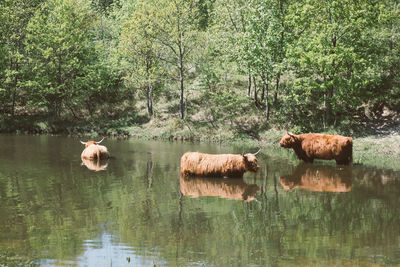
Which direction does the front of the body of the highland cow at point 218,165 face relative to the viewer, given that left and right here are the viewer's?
facing to the right of the viewer

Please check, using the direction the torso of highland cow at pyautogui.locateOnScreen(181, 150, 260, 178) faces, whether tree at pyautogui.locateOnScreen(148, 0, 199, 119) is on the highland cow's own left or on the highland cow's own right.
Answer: on the highland cow's own left

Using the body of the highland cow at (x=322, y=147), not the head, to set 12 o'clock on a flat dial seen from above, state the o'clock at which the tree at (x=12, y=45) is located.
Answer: The tree is roughly at 1 o'clock from the highland cow.

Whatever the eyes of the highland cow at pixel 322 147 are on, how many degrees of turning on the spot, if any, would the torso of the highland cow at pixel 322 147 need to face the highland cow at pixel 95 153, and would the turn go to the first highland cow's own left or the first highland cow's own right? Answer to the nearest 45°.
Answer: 0° — it already faces it

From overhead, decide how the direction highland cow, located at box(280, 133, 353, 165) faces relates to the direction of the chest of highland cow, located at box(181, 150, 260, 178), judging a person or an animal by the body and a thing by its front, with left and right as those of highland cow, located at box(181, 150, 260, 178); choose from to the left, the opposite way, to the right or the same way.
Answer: the opposite way

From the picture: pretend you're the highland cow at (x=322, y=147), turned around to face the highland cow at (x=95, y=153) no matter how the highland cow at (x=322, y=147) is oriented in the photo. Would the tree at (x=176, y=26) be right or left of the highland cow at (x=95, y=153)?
right

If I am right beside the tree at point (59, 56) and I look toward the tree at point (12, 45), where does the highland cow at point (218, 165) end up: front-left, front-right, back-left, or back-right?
back-left

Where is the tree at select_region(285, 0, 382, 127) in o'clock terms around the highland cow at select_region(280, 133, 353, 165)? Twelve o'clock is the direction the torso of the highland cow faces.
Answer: The tree is roughly at 3 o'clock from the highland cow.

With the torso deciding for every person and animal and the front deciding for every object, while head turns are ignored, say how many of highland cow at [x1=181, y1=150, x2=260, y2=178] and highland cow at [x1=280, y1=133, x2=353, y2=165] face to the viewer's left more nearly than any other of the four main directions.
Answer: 1

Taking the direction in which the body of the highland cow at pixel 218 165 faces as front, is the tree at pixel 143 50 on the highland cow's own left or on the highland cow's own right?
on the highland cow's own left

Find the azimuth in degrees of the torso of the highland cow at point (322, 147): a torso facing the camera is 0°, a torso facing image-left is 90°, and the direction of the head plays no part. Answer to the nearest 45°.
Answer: approximately 90°

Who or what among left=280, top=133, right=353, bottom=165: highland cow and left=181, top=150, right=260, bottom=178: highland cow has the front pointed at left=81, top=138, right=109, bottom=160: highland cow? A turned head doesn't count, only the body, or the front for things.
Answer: left=280, top=133, right=353, bottom=165: highland cow

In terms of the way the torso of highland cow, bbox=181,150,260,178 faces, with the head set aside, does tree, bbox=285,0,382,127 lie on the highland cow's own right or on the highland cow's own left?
on the highland cow's own left

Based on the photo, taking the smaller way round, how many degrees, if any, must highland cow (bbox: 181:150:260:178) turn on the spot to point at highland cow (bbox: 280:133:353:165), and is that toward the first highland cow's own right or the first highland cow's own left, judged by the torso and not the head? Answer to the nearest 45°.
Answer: approximately 45° to the first highland cow's own left
